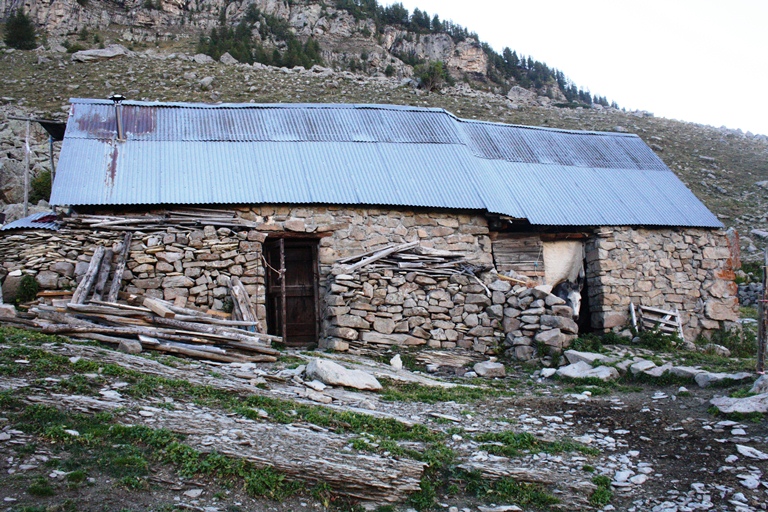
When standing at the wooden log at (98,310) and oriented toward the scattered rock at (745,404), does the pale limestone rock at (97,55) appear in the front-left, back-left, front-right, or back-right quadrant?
back-left

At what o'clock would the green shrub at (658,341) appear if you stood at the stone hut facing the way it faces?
The green shrub is roughly at 9 o'clock from the stone hut.

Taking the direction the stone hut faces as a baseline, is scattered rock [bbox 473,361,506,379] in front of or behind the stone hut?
in front

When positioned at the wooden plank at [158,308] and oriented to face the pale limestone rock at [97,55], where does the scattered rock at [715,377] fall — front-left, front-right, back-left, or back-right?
back-right

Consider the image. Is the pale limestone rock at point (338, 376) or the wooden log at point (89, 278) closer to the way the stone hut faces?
the pale limestone rock

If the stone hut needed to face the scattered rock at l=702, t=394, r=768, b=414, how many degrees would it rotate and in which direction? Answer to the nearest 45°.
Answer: approximately 45° to its left

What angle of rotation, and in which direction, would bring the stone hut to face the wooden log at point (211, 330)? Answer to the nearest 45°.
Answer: approximately 45° to its right

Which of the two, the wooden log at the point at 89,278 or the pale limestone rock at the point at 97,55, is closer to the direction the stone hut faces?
the wooden log

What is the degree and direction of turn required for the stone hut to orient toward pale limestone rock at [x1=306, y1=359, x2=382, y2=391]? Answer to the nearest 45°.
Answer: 0° — it already faces it

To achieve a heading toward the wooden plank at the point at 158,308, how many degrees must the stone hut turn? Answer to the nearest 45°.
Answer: approximately 45° to its right

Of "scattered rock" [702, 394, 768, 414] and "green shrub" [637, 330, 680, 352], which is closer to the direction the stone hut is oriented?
the scattered rock

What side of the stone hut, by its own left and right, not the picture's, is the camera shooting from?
front

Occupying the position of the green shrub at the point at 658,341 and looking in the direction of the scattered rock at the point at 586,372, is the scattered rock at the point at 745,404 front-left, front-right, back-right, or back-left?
front-left
